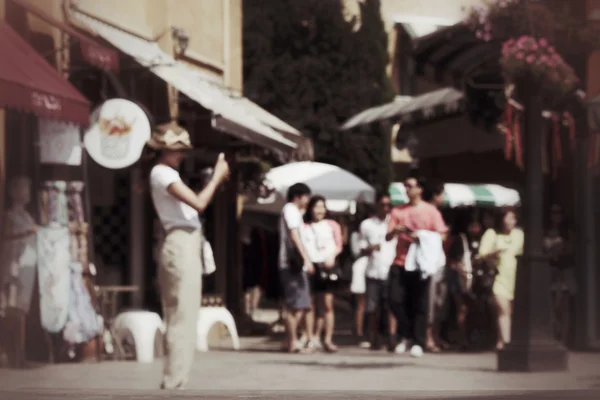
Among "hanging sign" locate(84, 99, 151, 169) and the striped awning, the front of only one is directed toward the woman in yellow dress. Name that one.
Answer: the striped awning

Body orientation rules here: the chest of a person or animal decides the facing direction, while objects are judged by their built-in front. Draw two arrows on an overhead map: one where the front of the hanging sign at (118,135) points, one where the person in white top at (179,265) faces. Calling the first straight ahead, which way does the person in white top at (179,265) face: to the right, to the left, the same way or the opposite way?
to the left

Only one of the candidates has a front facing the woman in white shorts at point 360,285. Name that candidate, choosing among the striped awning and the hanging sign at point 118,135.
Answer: the striped awning

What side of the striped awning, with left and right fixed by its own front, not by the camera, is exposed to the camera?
front

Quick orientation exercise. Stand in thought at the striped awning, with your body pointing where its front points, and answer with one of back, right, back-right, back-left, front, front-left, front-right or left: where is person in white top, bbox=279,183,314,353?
front

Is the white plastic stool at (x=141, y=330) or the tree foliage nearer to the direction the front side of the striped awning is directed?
the white plastic stool

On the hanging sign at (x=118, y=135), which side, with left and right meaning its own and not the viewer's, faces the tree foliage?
back

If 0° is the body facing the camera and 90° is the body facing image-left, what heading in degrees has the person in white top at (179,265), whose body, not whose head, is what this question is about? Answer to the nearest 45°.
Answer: approximately 270°

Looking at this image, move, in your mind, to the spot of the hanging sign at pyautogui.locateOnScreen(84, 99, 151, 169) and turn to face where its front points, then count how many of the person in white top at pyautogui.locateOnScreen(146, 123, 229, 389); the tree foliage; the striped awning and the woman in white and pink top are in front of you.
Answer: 1

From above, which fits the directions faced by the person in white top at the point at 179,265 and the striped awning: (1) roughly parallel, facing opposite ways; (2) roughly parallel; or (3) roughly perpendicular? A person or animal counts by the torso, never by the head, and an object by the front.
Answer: roughly perpendicular

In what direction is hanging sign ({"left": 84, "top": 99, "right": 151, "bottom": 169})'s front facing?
toward the camera
